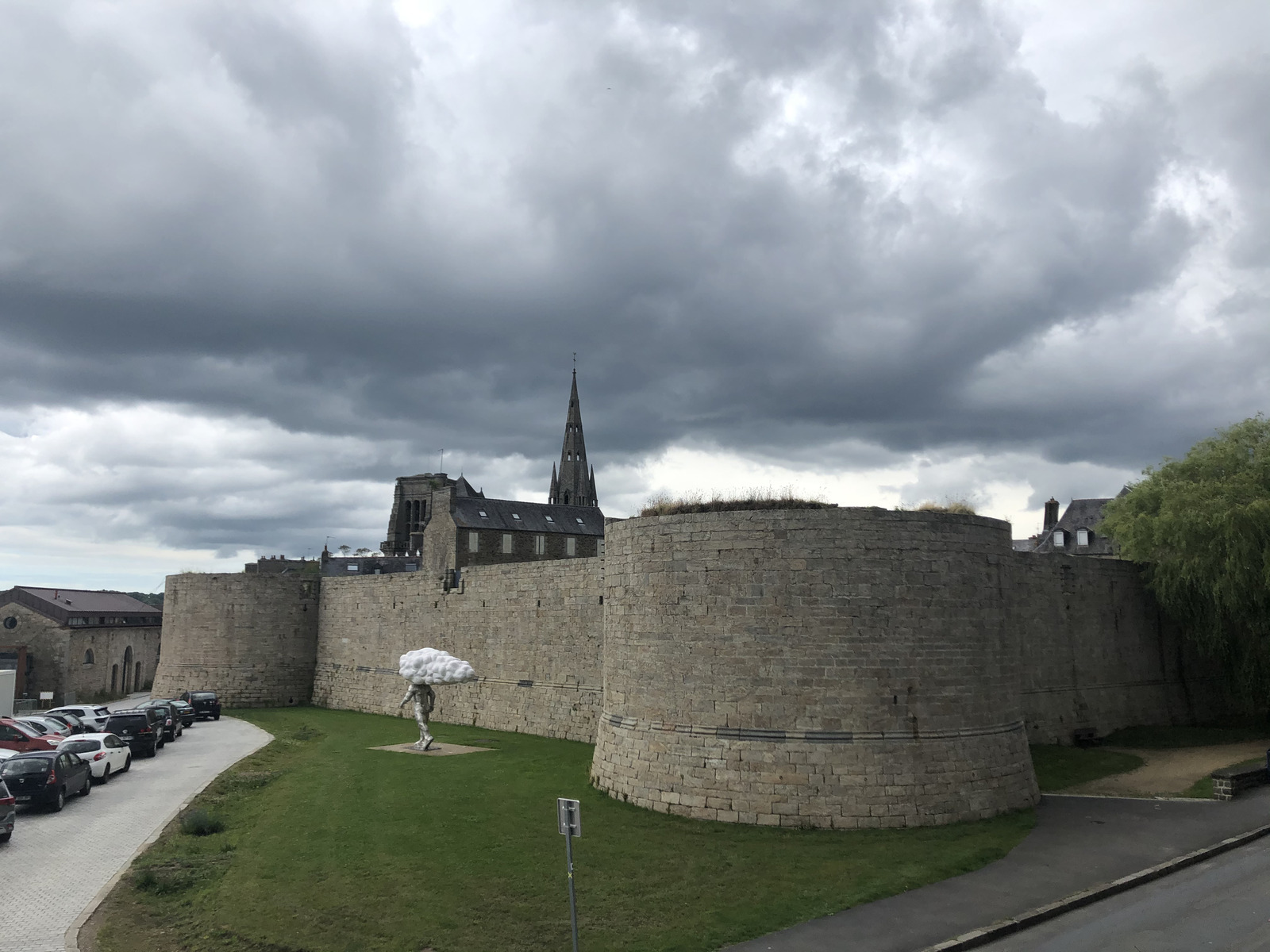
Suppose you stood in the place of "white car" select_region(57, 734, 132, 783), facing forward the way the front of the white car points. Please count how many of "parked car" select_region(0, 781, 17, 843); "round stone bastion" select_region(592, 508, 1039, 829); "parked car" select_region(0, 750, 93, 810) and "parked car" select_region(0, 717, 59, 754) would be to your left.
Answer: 1

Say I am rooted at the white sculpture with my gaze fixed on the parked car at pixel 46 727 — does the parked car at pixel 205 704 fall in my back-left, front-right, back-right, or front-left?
front-right

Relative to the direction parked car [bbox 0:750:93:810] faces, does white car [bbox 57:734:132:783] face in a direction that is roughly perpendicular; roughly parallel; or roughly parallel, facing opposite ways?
roughly parallel

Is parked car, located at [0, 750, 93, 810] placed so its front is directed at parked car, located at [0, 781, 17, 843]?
no

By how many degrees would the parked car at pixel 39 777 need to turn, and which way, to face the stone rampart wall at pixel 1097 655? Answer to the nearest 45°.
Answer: approximately 45° to its right

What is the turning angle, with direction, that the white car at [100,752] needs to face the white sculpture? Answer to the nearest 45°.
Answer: approximately 45° to its right
